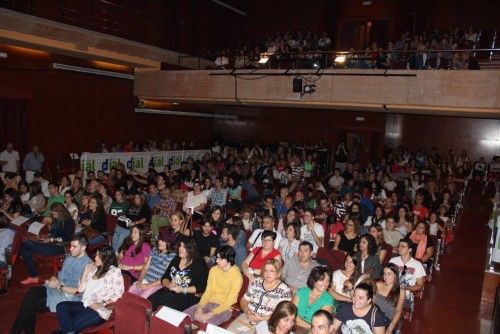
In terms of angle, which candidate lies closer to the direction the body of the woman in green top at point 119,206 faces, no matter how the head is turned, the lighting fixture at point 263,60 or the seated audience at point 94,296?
the seated audience

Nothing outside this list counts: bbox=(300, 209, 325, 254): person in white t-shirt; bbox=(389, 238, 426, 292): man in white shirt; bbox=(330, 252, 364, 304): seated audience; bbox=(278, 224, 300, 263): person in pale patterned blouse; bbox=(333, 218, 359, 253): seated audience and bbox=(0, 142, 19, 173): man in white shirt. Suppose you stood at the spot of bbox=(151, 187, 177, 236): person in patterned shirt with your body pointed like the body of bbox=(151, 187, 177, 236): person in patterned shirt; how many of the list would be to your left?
5

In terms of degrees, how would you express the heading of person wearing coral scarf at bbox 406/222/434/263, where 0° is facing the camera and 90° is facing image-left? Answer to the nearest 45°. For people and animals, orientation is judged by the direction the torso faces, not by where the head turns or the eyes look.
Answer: approximately 45°

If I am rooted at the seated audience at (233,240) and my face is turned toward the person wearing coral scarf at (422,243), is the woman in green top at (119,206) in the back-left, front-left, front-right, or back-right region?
back-left

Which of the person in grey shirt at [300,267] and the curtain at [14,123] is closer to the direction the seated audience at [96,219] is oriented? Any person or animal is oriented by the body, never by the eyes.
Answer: the person in grey shirt

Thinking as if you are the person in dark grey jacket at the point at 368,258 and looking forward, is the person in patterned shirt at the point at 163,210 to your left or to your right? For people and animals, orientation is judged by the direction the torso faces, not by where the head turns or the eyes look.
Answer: on your right

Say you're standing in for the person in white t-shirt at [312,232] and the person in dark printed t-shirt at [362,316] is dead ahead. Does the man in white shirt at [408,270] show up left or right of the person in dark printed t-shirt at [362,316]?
left

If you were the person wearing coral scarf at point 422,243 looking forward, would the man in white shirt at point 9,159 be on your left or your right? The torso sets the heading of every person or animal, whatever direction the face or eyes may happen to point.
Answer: on your right

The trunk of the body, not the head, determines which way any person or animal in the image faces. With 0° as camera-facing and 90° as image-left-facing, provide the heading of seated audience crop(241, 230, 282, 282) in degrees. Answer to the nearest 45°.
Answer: approximately 45°
